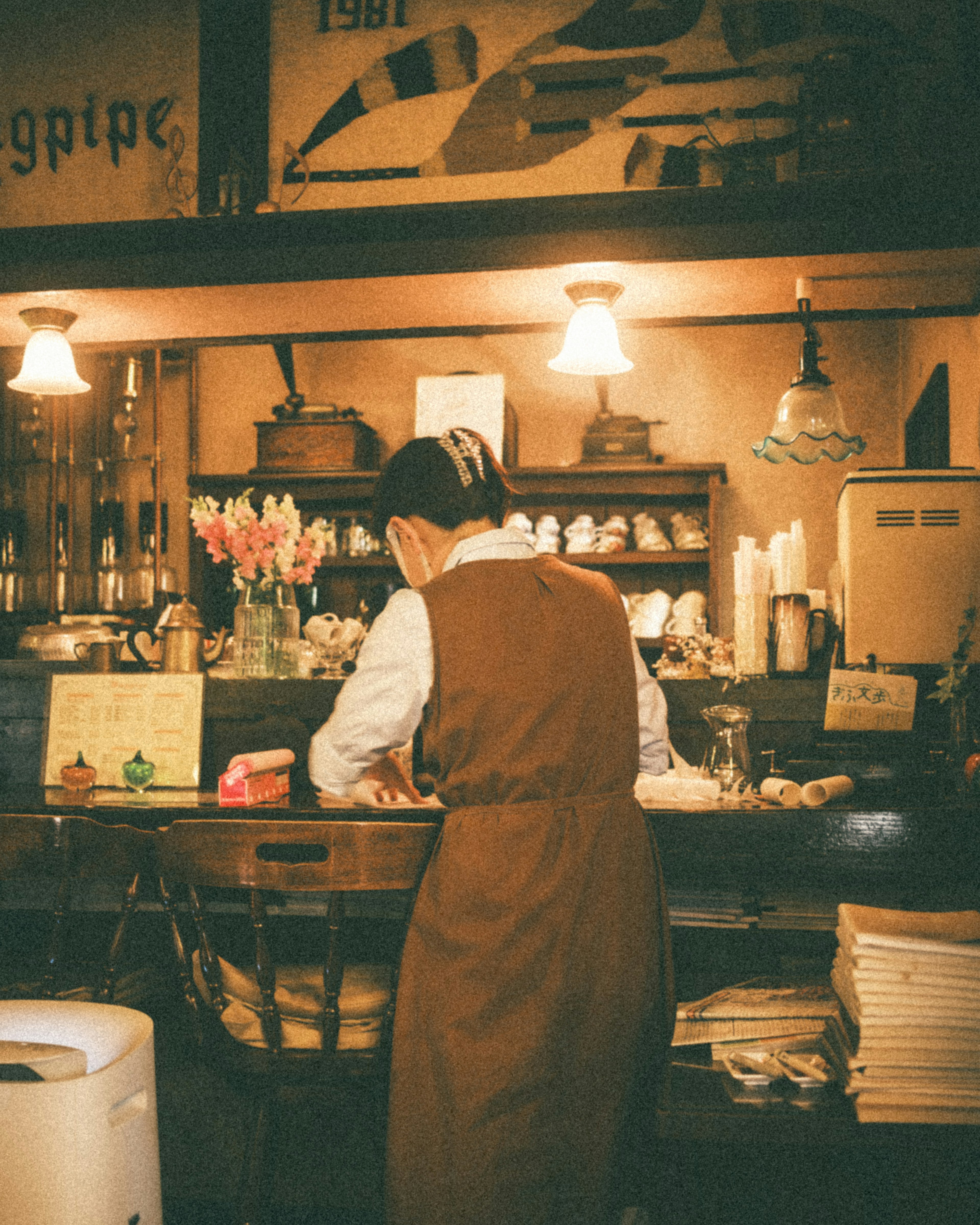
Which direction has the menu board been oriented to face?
toward the camera

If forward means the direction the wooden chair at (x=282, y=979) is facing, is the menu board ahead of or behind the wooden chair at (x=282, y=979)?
ahead

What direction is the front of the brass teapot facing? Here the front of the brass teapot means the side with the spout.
to the viewer's right

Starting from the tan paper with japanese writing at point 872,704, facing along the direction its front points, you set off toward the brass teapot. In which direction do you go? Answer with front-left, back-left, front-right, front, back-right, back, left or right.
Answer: right

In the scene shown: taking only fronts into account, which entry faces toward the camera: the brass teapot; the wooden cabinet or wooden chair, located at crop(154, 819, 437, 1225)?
the wooden cabinet

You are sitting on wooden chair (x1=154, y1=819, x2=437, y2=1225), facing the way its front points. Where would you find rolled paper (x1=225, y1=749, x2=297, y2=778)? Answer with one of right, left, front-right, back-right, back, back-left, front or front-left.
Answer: front

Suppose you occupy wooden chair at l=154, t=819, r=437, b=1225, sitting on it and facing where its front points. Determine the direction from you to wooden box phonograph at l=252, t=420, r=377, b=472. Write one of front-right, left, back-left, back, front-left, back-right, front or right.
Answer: front

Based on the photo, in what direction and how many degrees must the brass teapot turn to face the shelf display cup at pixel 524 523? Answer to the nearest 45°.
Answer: approximately 45° to its left

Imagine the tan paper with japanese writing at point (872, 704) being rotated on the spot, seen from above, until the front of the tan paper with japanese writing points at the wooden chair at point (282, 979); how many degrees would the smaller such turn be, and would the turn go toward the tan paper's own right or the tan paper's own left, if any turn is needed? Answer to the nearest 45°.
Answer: approximately 45° to the tan paper's own right

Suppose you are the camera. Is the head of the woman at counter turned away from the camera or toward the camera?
away from the camera

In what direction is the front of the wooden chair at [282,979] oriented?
away from the camera

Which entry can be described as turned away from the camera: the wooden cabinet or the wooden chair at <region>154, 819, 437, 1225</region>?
the wooden chair

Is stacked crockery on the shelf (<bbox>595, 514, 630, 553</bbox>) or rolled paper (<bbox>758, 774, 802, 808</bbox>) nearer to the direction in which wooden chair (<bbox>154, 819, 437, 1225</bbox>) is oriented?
the stacked crockery on the shelf

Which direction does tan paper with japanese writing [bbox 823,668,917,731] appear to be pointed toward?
toward the camera

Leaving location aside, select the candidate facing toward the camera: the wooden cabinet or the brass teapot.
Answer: the wooden cabinet

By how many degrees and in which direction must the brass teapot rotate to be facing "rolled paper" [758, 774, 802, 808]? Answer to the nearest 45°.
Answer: approximately 45° to its right

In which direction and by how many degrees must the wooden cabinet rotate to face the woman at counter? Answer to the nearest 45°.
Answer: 0° — it already faces them

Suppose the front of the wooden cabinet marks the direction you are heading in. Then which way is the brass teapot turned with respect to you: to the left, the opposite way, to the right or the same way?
to the left
